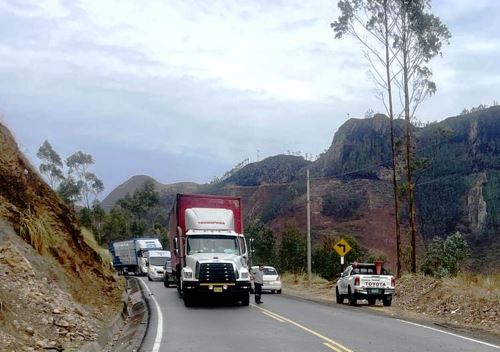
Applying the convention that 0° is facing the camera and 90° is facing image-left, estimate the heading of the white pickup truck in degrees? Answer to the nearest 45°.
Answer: approximately 135°

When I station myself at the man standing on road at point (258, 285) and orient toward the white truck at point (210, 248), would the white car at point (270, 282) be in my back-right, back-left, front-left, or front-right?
front-right

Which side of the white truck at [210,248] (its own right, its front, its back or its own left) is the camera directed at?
front

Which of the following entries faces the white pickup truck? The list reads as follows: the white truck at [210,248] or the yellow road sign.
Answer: the yellow road sign

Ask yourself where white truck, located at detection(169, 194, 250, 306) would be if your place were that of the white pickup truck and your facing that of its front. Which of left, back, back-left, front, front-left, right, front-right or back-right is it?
left

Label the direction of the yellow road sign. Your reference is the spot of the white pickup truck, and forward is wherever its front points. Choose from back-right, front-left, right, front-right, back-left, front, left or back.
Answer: front-right

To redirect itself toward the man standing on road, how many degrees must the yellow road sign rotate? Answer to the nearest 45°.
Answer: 0° — it already faces them

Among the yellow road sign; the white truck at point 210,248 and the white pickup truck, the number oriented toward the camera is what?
2

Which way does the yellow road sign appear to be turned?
toward the camera
